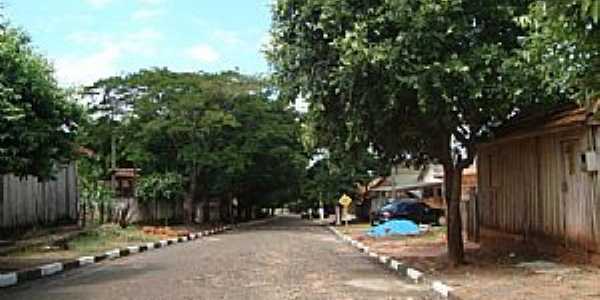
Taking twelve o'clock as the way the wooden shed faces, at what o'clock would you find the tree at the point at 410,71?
The tree is roughly at 12 o'clock from the wooden shed.

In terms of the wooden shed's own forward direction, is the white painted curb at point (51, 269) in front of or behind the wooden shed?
in front

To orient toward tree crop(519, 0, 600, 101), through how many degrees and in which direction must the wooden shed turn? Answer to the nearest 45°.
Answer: approximately 45° to its left

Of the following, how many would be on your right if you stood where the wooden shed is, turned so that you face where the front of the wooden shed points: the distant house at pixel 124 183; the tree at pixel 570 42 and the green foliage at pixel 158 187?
2

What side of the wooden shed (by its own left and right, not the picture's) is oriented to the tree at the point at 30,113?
front

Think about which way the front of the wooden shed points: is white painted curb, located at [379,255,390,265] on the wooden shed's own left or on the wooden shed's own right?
on the wooden shed's own right

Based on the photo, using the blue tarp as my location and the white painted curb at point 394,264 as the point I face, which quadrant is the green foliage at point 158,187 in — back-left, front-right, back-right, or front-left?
back-right

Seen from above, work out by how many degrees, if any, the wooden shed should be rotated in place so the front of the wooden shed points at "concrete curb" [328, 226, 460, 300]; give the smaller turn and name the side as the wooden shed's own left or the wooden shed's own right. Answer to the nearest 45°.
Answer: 0° — it already faces it

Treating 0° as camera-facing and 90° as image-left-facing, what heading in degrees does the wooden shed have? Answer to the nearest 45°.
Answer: approximately 45°
